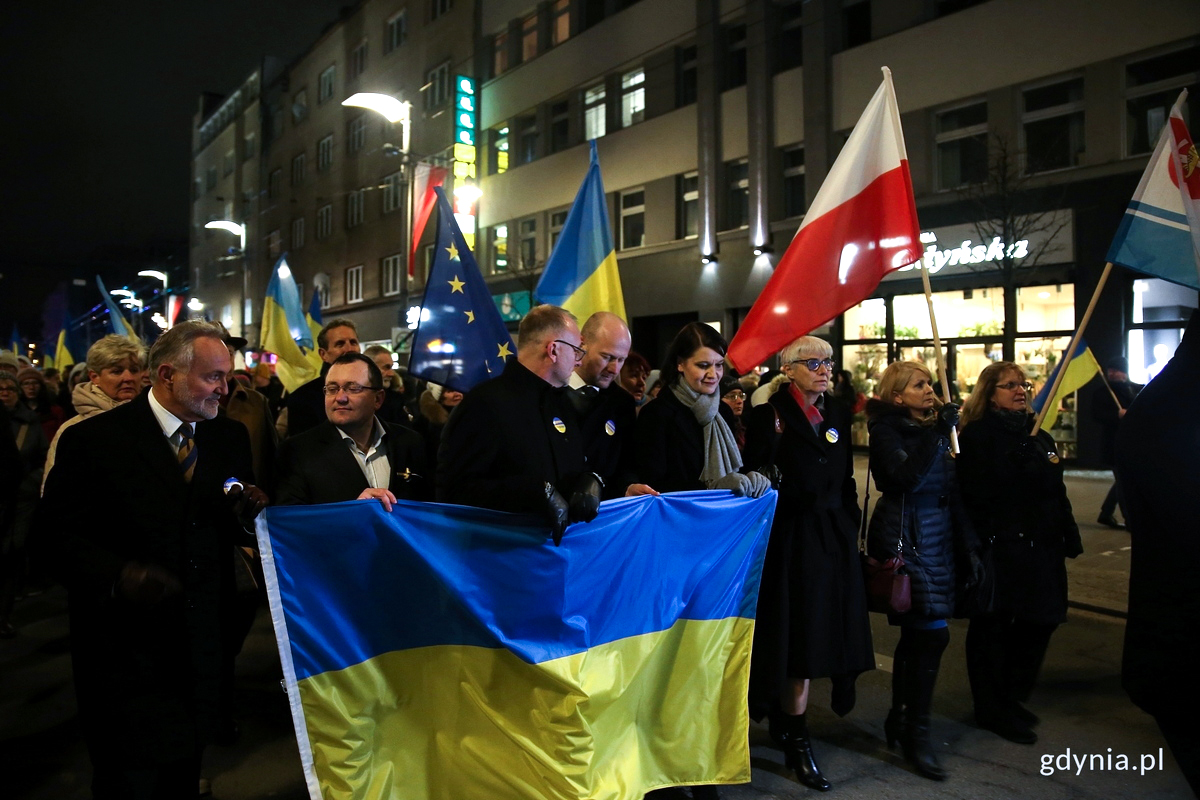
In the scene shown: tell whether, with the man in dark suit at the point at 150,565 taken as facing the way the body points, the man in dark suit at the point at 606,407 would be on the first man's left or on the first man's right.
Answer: on the first man's left

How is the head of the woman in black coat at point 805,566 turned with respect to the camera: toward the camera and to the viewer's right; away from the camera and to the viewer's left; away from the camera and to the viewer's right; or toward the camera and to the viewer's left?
toward the camera and to the viewer's right

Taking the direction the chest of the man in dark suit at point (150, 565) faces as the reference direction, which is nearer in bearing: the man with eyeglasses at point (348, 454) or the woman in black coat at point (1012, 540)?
the woman in black coat

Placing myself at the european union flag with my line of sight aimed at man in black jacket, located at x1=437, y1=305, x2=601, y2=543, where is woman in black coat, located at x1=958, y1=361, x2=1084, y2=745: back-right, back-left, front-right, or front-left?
front-left

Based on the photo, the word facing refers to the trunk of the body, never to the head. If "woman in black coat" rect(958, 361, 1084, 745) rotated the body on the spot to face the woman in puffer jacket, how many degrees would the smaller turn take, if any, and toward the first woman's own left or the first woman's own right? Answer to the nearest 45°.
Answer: approximately 90° to the first woman's own right

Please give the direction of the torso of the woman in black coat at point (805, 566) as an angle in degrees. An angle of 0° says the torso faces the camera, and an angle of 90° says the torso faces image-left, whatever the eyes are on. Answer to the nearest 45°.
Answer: approximately 315°

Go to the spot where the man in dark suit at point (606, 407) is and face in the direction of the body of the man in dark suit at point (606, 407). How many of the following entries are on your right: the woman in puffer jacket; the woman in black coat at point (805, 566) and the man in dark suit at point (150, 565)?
1

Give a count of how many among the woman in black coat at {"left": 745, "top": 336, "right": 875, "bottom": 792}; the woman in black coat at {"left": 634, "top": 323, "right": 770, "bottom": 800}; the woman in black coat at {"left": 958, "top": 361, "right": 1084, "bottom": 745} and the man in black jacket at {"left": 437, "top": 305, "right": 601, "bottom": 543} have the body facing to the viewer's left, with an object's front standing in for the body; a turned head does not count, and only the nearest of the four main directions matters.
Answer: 0

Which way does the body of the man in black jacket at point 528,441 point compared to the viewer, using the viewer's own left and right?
facing the viewer and to the right of the viewer

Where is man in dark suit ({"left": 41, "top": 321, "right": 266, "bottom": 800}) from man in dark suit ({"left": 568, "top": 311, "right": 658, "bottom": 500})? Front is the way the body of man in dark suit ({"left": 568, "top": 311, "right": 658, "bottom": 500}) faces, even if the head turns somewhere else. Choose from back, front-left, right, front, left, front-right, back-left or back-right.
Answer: right

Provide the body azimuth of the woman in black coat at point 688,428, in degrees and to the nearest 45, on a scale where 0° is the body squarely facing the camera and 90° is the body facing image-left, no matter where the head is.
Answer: approximately 315°

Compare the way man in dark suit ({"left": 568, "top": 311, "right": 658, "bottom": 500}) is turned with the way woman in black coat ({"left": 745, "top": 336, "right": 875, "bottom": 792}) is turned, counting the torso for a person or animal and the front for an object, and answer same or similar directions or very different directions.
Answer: same or similar directions

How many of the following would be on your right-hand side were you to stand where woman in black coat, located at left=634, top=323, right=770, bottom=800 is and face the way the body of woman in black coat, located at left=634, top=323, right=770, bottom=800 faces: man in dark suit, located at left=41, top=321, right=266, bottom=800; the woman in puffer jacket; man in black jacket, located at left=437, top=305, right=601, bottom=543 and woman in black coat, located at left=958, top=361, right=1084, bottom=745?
2

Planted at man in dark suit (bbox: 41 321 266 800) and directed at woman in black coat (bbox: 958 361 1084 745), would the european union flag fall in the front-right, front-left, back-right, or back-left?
front-left

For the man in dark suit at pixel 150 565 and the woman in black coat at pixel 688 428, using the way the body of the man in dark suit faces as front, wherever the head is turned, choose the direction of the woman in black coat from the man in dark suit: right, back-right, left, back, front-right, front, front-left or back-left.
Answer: front-left

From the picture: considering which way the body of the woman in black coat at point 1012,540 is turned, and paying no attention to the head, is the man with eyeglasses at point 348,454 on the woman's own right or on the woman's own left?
on the woman's own right
